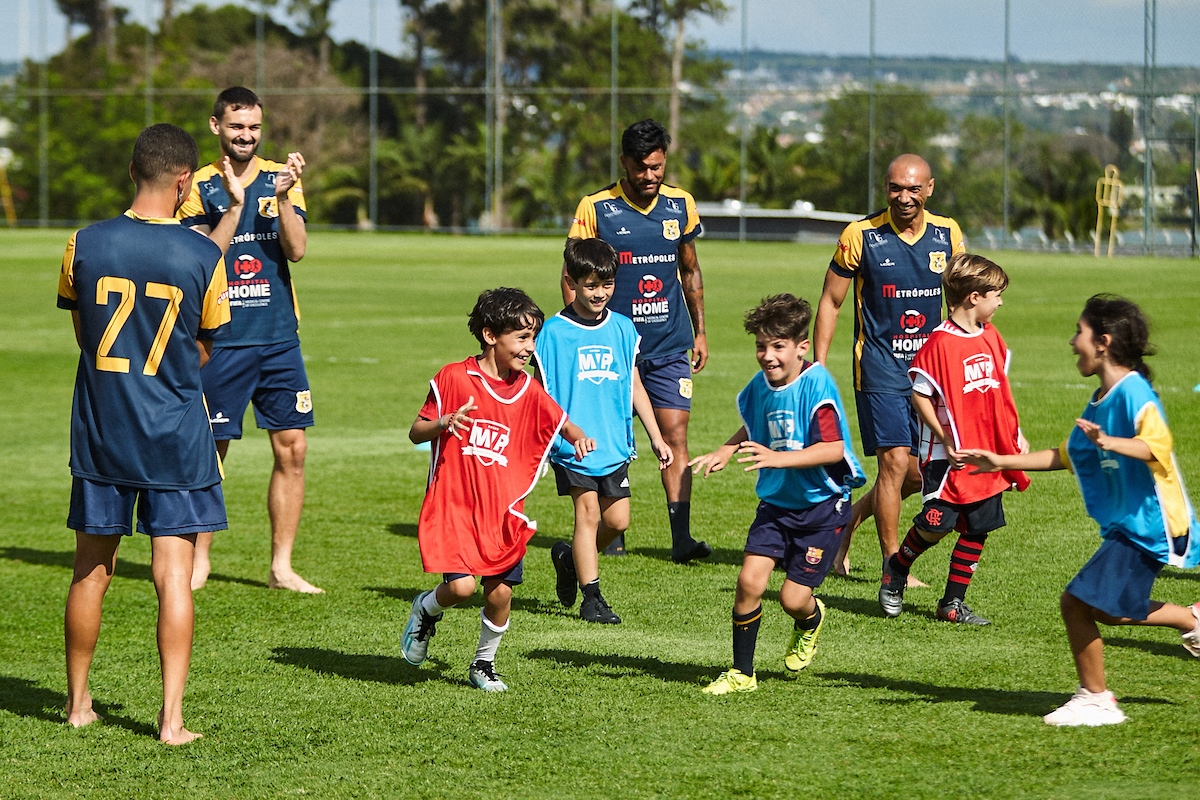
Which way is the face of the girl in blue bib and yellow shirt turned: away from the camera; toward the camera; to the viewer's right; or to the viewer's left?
to the viewer's left

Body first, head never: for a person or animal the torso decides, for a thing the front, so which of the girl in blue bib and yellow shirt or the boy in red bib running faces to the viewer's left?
the girl in blue bib and yellow shirt

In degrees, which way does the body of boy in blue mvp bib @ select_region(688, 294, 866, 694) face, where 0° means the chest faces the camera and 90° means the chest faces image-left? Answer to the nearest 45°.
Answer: approximately 45°

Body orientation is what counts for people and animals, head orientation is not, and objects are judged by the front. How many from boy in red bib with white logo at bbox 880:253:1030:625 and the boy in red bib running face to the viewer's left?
0

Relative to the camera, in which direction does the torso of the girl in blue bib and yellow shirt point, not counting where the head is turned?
to the viewer's left

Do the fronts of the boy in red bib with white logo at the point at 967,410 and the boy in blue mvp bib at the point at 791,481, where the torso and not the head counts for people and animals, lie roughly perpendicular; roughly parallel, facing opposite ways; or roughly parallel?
roughly perpendicular

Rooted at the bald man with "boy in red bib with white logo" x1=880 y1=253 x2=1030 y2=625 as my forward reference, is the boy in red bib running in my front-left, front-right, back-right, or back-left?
front-right

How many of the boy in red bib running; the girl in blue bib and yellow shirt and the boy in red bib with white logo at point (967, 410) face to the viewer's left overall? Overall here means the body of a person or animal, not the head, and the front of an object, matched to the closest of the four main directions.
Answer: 1

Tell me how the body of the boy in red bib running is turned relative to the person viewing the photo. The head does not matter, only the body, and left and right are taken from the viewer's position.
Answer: facing the viewer and to the right of the viewer

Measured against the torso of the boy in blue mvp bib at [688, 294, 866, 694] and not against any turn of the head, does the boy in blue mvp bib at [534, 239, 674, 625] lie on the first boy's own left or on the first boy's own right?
on the first boy's own right

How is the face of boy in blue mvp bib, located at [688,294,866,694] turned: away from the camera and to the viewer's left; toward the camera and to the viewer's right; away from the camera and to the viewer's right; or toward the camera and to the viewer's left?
toward the camera and to the viewer's left

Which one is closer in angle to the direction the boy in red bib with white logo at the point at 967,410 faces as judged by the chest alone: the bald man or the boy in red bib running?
the boy in red bib running

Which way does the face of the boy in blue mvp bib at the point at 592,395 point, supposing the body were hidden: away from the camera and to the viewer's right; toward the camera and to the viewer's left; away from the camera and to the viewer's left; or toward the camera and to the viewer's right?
toward the camera and to the viewer's right
